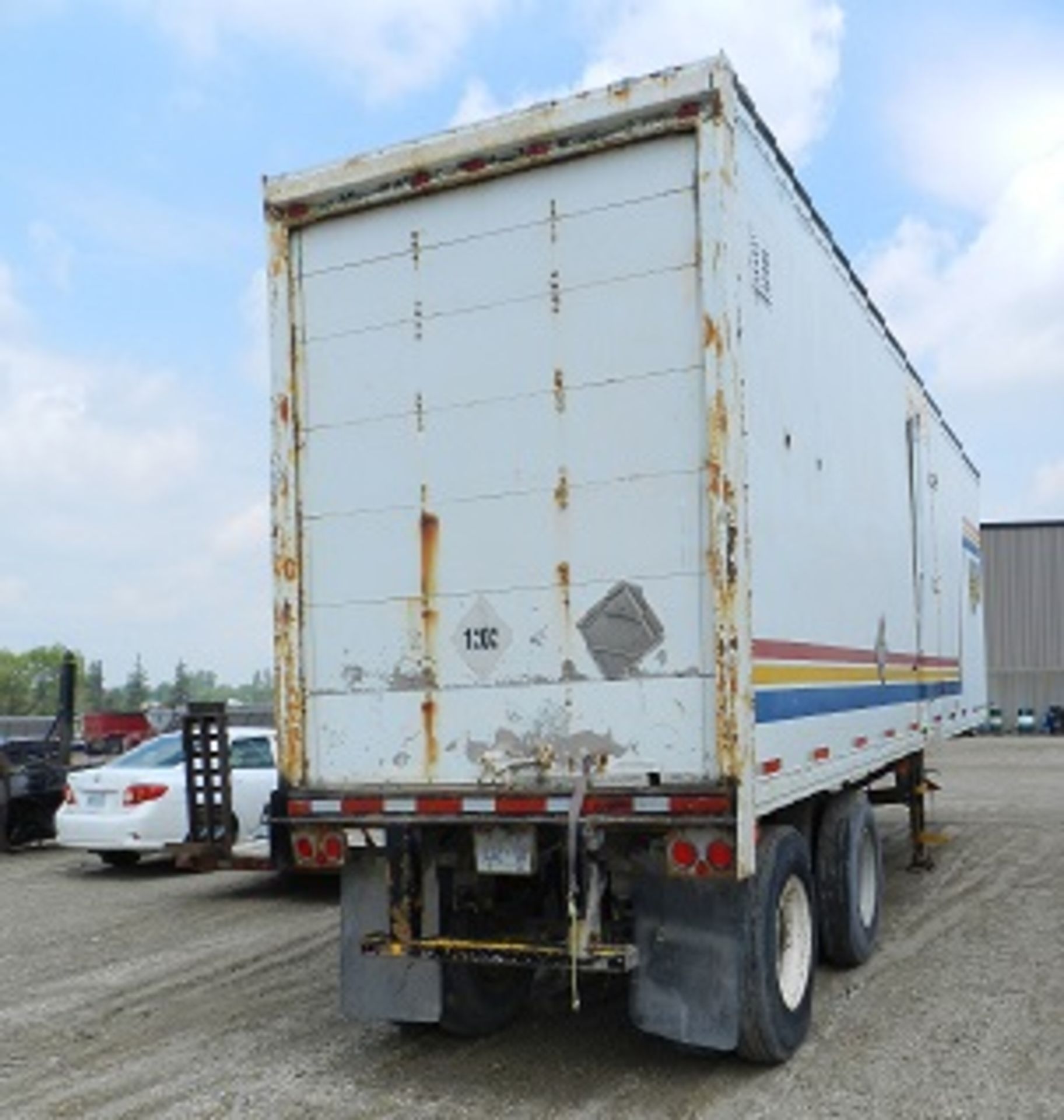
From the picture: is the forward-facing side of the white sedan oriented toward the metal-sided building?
yes

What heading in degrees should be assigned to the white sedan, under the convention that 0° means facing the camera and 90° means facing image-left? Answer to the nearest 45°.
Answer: approximately 225°

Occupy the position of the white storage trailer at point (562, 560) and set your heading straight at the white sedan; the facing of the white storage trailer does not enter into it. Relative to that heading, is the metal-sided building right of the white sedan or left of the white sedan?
right

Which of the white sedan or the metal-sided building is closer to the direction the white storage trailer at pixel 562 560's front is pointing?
the metal-sided building

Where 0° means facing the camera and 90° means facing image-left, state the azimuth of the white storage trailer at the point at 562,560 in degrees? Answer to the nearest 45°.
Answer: approximately 225°

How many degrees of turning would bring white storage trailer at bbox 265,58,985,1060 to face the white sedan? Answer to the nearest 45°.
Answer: approximately 90° to its left

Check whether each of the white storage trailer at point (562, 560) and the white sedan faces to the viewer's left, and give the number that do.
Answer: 0
